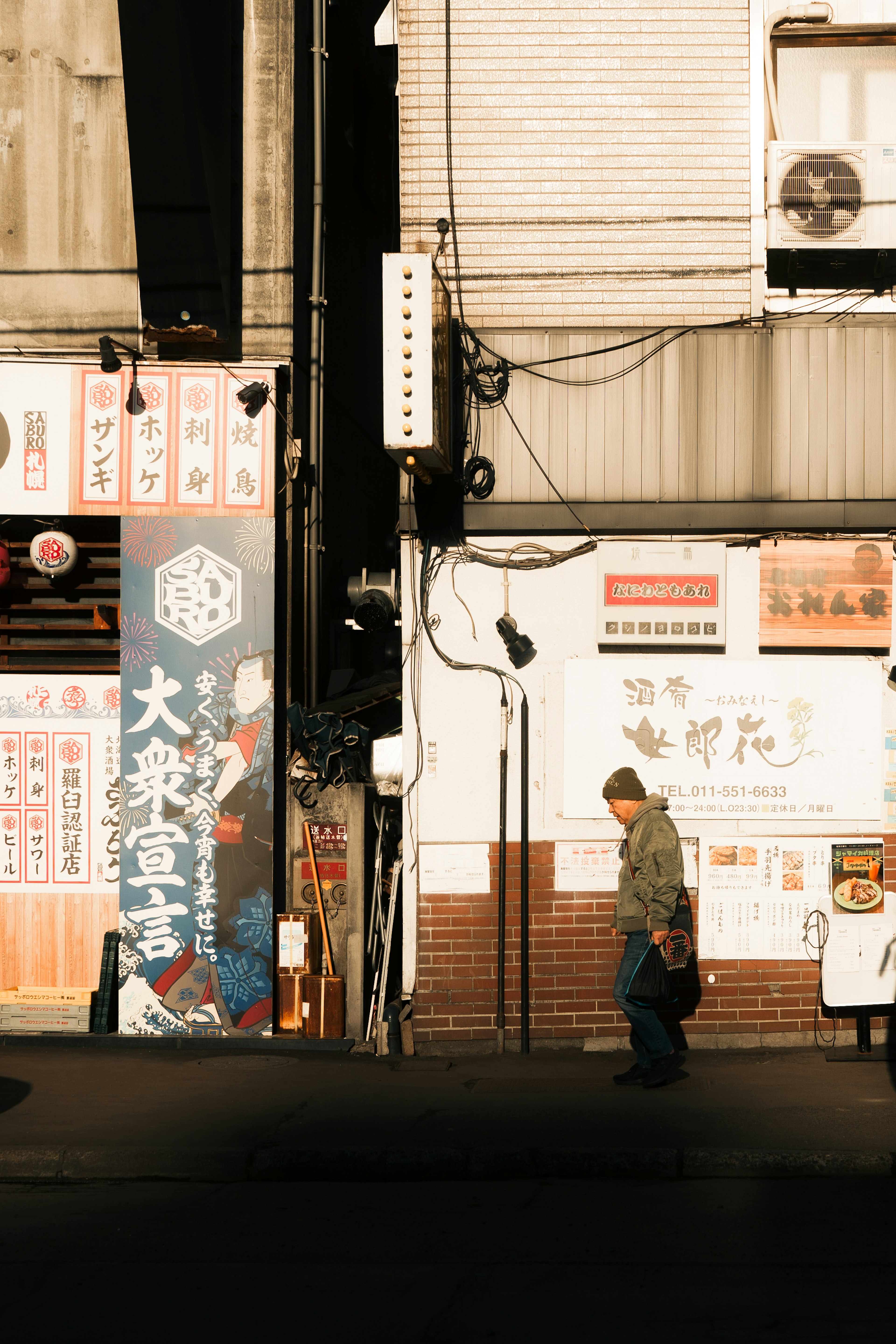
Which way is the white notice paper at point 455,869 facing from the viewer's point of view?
toward the camera

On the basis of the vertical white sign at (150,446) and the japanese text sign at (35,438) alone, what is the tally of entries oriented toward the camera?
2

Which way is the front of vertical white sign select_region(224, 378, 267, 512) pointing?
toward the camera

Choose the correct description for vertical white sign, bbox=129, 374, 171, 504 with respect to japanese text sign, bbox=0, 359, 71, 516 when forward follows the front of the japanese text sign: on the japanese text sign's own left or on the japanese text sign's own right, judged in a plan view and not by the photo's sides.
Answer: on the japanese text sign's own left

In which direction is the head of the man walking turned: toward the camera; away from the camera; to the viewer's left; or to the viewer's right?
to the viewer's left

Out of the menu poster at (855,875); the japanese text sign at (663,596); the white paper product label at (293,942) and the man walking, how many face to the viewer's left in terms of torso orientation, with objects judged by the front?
1

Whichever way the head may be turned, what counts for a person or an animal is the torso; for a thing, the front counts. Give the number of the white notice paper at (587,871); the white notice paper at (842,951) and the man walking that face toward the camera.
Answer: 2

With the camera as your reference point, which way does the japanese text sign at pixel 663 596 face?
facing the viewer

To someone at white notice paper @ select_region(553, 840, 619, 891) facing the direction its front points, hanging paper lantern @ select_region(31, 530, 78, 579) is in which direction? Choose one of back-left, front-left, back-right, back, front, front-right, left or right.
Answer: right

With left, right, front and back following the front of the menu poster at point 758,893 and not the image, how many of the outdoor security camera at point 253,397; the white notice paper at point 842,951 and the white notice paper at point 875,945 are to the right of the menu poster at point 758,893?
1

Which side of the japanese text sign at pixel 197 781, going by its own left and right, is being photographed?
front

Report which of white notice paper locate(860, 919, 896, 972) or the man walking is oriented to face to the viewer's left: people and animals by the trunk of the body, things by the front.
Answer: the man walking

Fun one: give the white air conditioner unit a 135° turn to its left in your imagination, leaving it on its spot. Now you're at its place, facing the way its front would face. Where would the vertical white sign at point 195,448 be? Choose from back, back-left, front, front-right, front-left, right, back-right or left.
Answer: back-left
